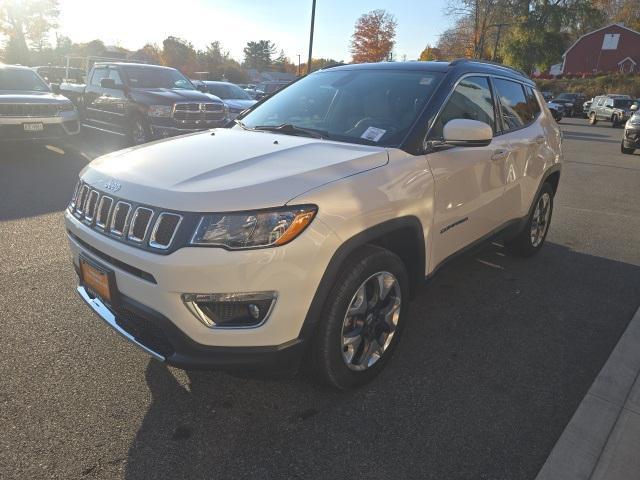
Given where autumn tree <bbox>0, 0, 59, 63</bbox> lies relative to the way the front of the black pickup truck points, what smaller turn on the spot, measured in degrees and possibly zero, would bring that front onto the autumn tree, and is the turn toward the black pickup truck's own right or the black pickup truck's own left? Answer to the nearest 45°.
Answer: approximately 135° to the black pickup truck's own left

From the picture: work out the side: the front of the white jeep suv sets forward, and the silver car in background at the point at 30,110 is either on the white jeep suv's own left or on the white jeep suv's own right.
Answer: on the white jeep suv's own right

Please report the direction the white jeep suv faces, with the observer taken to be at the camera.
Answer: facing the viewer and to the left of the viewer

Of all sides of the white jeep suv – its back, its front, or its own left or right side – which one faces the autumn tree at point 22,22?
right

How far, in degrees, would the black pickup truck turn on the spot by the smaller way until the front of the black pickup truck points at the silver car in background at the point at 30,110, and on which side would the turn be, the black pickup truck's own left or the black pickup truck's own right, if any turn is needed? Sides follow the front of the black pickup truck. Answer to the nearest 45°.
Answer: approximately 135° to the black pickup truck's own right

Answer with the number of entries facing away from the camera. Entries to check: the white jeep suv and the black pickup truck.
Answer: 0

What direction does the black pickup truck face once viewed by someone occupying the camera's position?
facing the viewer and to the right of the viewer

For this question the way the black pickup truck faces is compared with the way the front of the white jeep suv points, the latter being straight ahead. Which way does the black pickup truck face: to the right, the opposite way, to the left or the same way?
to the left
